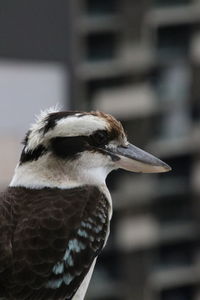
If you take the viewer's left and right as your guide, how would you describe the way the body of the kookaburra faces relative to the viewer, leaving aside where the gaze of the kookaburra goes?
facing away from the viewer and to the right of the viewer
